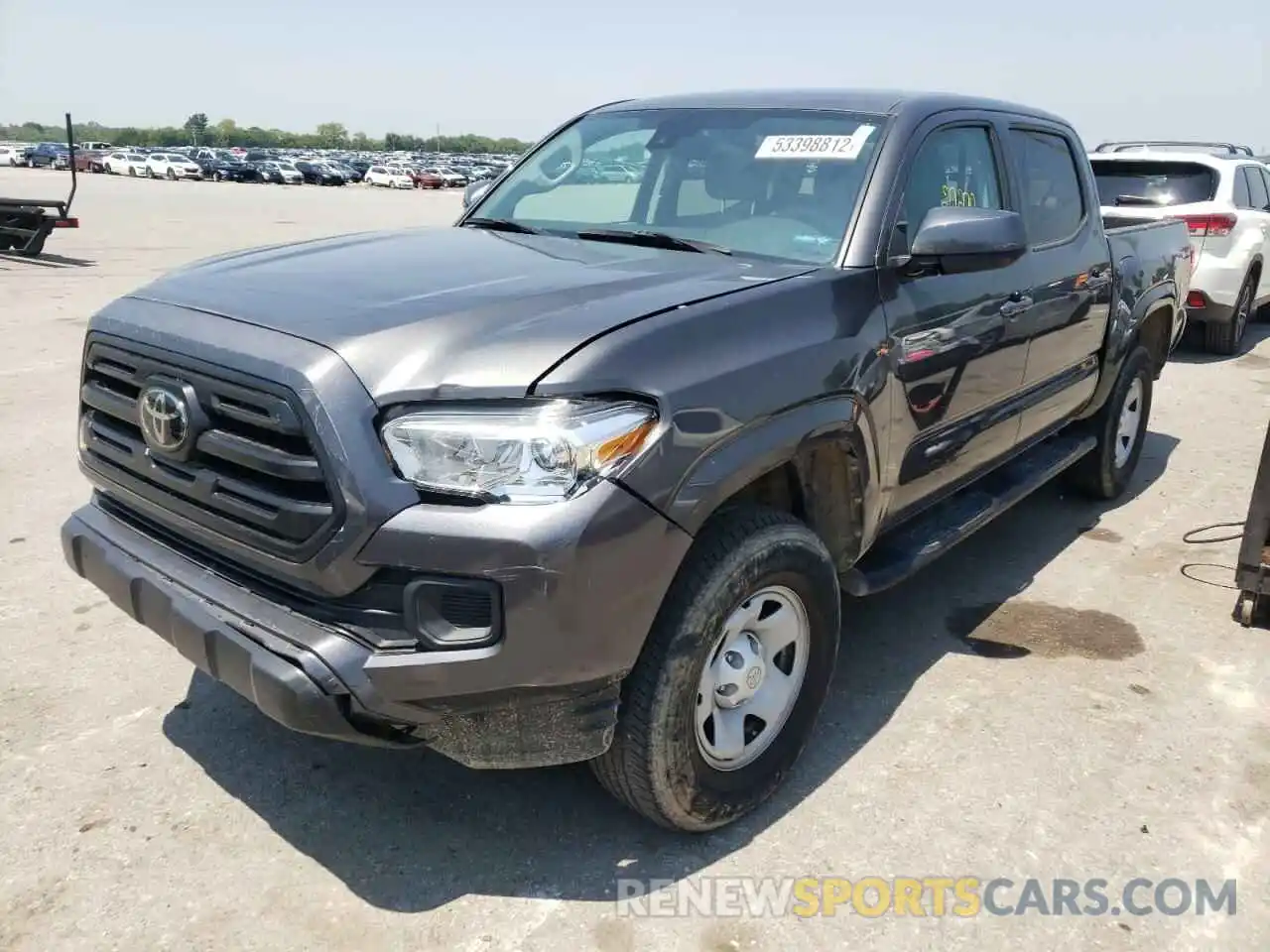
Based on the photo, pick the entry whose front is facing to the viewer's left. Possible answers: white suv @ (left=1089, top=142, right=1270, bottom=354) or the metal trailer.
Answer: the metal trailer

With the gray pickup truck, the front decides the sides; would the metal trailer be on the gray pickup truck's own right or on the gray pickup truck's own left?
on the gray pickup truck's own right

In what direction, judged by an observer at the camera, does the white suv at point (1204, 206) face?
facing away from the viewer and to the right of the viewer

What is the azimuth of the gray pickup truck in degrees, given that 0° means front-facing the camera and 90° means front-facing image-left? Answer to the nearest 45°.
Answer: approximately 45°

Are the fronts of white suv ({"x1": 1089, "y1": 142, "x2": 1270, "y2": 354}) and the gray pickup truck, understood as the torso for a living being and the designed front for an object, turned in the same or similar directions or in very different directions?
very different directions

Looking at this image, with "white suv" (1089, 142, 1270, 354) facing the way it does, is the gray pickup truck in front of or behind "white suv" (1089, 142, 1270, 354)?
behind

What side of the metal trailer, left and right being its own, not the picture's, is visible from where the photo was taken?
left

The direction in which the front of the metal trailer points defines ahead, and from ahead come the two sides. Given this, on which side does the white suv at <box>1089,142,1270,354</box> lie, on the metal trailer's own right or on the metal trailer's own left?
on the metal trailer's own left

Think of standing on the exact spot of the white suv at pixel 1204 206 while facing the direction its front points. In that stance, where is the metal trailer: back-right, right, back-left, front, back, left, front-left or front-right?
back-left

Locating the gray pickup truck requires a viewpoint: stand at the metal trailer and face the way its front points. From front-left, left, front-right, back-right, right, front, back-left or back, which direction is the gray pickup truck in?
left

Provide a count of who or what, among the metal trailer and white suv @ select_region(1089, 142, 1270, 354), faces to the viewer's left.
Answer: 1
